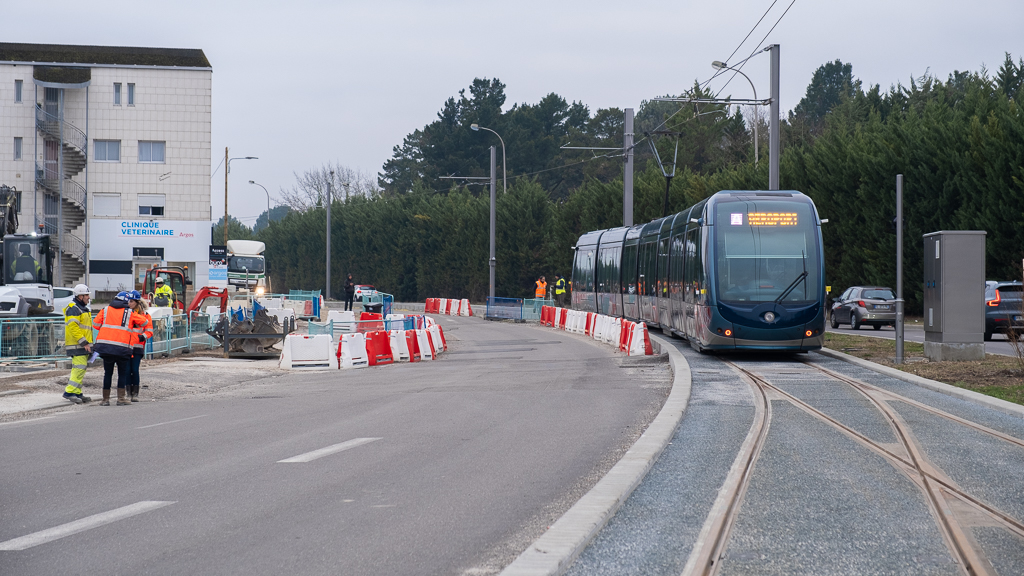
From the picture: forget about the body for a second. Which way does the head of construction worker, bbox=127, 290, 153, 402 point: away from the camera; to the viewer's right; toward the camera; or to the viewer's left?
to the viewer's left

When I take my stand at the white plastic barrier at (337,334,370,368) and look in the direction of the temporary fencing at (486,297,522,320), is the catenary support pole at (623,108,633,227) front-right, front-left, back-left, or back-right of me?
front-right

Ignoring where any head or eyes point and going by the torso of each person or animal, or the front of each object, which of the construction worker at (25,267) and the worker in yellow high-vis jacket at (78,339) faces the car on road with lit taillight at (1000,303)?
the worker in yellow high-vis jacket

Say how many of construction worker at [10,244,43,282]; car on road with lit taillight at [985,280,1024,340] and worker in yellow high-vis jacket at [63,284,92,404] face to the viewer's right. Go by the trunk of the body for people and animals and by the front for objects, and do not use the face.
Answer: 1

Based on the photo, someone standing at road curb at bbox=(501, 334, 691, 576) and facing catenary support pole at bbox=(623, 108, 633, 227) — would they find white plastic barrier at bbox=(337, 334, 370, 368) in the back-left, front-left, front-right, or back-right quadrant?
front-left

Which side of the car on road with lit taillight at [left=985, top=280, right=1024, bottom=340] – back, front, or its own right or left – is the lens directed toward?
back

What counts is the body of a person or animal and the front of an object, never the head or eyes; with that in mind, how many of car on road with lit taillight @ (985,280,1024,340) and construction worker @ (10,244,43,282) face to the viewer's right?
0

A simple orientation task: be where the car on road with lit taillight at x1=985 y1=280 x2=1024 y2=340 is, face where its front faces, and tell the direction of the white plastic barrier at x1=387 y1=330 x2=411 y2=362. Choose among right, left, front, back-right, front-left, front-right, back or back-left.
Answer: back-left

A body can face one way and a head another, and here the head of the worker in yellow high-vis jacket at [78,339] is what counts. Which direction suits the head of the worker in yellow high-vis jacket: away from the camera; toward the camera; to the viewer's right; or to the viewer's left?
to the viewer's right

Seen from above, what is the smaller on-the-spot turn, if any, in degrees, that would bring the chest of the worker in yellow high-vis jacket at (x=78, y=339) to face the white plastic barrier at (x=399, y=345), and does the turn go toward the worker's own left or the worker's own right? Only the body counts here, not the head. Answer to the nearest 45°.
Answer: approximately 45° to the worker's own left

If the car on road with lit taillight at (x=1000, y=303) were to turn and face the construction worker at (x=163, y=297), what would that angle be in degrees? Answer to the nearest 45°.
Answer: approximately 90° to its left

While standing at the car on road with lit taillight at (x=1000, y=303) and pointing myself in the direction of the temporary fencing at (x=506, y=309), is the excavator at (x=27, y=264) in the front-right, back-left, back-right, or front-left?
front-left
